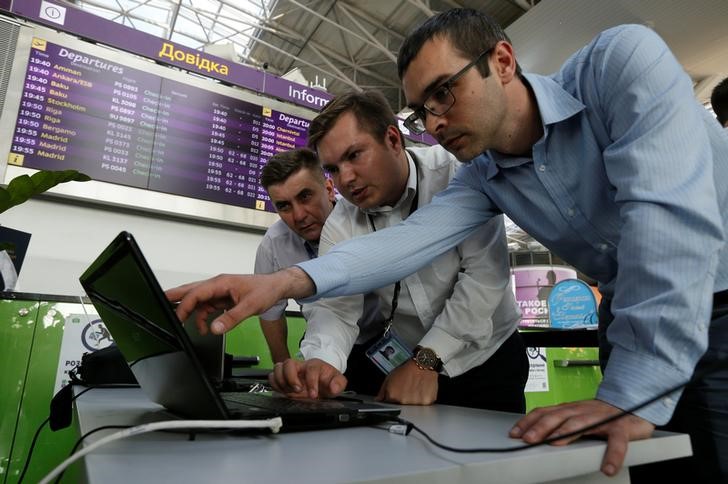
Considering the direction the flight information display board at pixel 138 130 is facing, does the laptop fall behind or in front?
in front

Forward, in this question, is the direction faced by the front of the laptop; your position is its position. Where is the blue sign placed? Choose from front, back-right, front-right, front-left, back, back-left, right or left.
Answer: front

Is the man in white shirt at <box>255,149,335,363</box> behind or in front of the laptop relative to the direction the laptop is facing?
in front

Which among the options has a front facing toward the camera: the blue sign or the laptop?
the blue sign

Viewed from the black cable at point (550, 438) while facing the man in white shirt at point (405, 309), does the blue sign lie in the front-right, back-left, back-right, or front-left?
front-right

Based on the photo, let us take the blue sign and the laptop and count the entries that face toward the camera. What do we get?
1

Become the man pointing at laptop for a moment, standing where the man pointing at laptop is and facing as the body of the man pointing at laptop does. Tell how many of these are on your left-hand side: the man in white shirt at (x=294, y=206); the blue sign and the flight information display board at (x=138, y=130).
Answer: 0

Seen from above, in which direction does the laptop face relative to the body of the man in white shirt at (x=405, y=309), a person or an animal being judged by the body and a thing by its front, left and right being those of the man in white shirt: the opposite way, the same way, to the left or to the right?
the opposite way

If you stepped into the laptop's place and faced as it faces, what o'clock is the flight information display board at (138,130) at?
The flight information display board is roughly at 10 o'clock from the laptop.

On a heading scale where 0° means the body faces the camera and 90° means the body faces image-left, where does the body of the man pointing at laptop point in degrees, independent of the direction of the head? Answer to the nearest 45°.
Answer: approximately 45°

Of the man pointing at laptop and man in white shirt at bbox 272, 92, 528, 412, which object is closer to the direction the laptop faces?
the man in white shirt

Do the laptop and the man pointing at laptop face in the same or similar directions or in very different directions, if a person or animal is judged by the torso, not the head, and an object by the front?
very different directions

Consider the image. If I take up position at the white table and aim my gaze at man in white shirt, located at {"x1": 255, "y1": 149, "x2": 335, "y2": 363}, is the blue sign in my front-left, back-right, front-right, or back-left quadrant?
front-right

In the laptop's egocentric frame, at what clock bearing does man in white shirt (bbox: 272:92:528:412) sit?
The man in white shirt is roughly at 12 o'clock from the laptop.

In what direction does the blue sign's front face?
toward the camera

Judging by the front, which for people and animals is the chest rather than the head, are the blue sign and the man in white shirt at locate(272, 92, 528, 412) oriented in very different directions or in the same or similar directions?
same or similar directions

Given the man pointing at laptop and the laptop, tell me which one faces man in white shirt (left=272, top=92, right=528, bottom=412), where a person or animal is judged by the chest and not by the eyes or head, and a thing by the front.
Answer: the laptop

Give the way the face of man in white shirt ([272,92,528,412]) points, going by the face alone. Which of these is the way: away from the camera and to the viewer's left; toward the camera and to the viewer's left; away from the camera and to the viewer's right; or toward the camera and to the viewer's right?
toward the camera and to the viewer's left

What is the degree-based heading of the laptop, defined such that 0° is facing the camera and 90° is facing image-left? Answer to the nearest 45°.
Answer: approximately 225°
